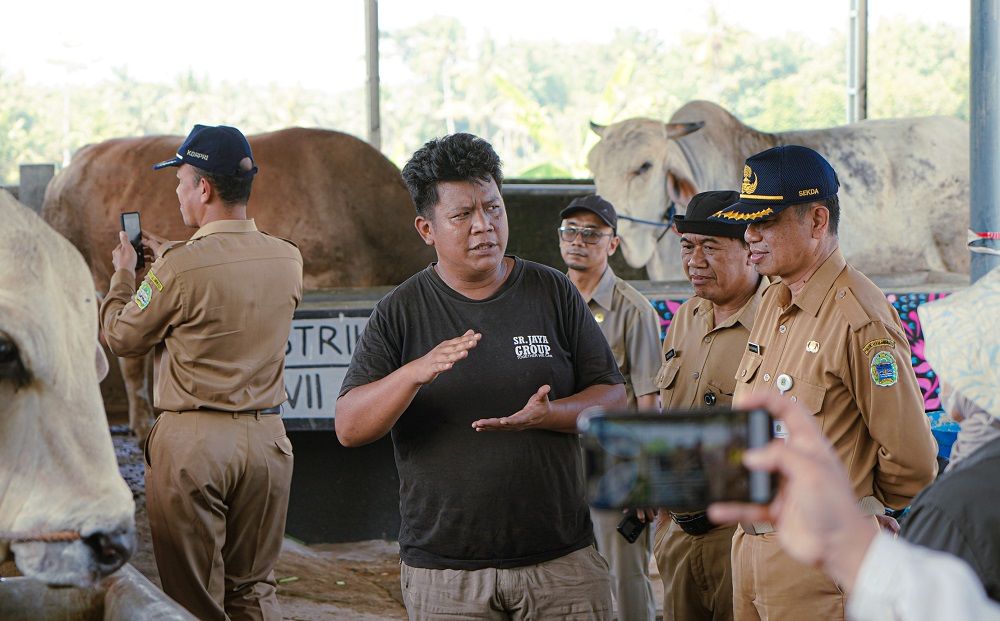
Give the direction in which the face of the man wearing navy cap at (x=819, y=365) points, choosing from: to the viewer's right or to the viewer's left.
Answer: to the viewer's left

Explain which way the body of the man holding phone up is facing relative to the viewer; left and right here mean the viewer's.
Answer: facing away from the viewer and to the left of the viewer

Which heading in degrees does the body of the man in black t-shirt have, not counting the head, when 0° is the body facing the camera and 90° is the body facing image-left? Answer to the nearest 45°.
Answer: approximately 0°

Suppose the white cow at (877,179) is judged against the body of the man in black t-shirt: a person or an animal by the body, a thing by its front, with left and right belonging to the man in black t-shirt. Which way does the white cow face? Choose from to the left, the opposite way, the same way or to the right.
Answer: to the right

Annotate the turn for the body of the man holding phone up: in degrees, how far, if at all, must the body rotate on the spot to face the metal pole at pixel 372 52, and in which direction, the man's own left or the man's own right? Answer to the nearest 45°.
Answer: approximately 45° to the man's own right

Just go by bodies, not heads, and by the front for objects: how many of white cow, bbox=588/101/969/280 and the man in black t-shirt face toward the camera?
1

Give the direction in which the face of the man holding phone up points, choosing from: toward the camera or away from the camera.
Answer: away from the camera

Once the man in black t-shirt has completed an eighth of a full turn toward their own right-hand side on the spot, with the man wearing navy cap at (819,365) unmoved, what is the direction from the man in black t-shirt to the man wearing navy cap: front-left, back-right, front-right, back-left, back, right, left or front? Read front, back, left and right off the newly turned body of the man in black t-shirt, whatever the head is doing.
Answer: back-left

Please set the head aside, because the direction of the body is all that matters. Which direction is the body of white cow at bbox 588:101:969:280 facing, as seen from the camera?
to the viewer's left

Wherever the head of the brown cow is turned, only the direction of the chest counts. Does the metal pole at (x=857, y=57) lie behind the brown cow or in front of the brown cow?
in front

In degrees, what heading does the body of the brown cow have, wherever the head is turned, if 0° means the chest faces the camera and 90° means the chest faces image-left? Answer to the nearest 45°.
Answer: approximately 270°

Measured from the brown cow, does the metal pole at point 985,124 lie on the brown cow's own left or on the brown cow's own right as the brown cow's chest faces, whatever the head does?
on the brown cow's own right
